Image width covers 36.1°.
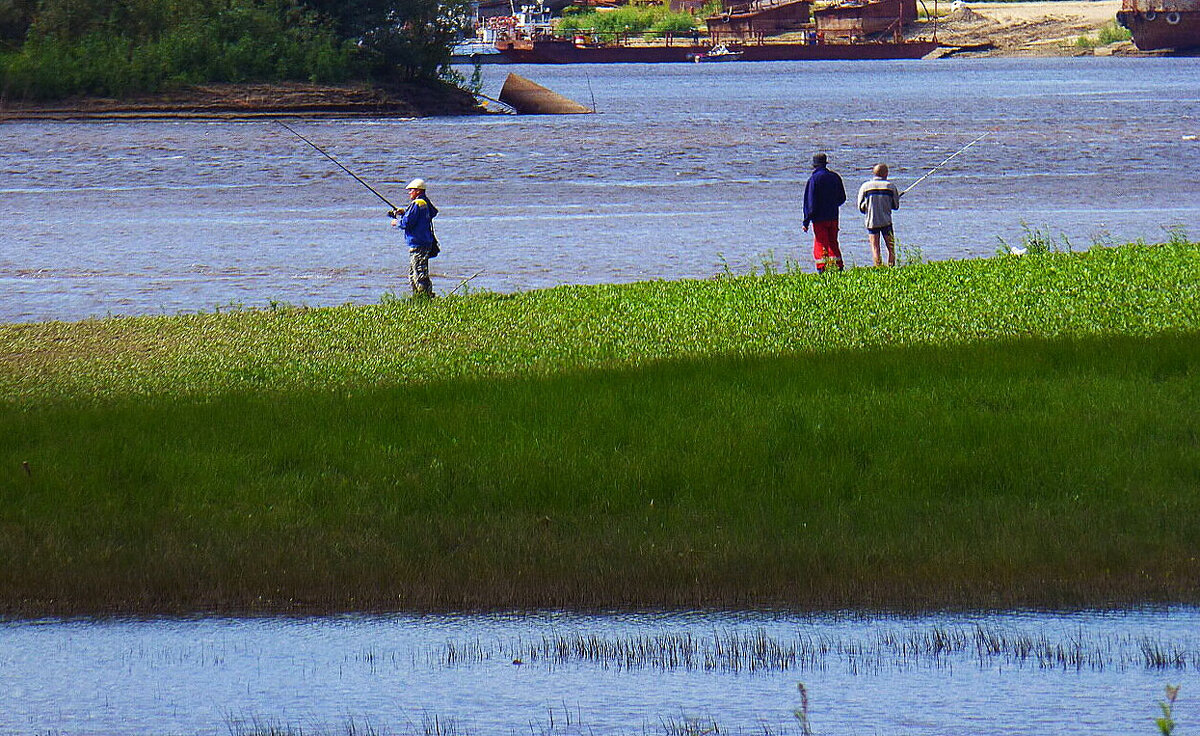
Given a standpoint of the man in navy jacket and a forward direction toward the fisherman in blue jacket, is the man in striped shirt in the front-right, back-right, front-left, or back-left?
back-right

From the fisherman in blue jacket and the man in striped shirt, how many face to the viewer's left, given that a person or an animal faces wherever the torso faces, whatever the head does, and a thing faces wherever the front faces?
1

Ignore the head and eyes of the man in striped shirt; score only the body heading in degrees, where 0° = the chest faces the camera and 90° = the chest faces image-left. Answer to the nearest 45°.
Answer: approximately 180°

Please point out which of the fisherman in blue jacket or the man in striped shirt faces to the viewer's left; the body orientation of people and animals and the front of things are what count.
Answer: the fisherman in blue jacket

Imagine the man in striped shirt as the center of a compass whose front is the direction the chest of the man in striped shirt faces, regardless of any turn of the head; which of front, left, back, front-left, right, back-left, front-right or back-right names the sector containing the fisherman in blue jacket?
back-left

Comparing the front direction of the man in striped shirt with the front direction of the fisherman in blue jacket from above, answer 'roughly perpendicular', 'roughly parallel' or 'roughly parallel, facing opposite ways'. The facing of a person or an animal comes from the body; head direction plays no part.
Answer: roughly perpendicular

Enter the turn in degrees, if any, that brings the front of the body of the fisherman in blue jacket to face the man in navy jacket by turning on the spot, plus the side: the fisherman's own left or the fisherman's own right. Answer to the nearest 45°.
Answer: approximately 180°

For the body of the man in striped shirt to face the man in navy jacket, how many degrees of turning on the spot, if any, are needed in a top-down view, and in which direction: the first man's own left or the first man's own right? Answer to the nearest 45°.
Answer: approximately 135° to the first man's own left

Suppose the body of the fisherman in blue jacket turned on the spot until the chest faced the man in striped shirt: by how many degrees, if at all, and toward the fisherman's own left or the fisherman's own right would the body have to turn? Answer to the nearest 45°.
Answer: approximately 180°

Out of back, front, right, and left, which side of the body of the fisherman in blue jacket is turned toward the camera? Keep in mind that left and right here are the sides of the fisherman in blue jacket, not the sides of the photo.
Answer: left

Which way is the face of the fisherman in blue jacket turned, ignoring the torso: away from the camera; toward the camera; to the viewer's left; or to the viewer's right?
to the viewer's left
